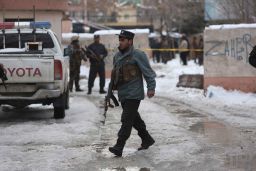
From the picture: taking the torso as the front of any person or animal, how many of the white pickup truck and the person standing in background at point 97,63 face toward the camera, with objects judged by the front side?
1

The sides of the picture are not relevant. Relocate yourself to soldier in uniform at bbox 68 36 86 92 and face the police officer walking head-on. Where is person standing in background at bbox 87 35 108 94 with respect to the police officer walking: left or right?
left

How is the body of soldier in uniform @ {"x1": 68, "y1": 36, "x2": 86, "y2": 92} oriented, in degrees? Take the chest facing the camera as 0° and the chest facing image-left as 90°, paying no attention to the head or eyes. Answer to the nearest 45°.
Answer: approximately 315°

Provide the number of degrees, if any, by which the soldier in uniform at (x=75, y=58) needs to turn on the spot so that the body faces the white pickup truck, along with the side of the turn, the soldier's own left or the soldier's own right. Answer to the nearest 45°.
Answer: approximately 45° to the soldier's own right

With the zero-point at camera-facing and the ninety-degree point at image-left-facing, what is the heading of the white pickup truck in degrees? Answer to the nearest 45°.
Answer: approximately 180°

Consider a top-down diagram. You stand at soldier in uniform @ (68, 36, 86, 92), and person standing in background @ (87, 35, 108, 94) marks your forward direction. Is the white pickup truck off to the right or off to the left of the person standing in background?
right

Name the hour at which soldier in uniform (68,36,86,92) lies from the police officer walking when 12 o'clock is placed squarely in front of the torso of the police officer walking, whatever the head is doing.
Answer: The soldier in uniform is roughly at 4 o'clock from the police officer walking.
